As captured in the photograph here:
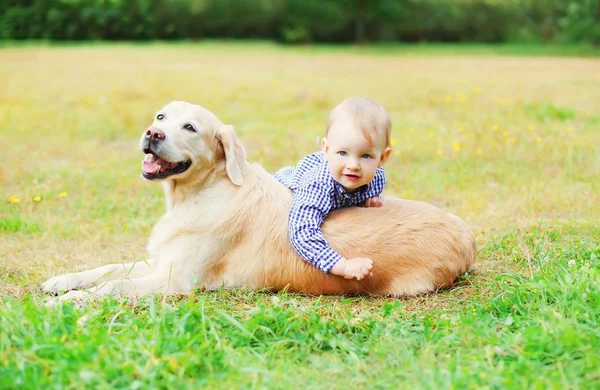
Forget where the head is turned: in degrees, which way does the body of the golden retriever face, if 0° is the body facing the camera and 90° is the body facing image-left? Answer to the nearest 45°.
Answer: approximately 90°

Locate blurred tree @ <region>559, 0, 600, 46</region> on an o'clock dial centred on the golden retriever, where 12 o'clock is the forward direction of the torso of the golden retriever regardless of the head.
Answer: The blurred tree is roughly at 4 o'clock from the golden retriever.
